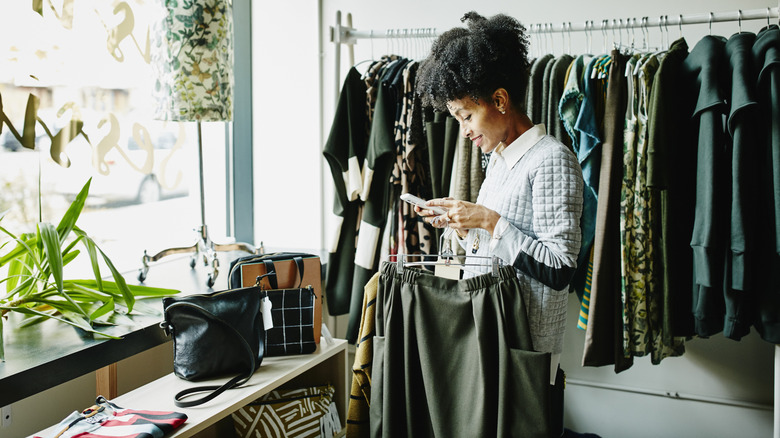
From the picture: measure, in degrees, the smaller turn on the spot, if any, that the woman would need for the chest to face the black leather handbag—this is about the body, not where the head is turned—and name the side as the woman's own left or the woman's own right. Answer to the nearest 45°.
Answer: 0° — they already face it

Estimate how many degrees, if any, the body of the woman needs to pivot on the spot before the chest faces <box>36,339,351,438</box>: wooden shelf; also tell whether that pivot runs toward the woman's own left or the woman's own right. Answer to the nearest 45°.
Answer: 0° — they already face it

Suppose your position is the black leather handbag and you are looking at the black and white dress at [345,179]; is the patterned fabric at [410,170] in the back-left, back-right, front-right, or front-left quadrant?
front-right

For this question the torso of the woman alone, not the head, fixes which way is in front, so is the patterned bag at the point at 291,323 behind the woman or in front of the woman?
in front

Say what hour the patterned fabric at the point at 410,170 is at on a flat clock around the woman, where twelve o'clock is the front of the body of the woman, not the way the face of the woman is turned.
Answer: The patterned fabric is roughly at 2 o'clock from the woman.

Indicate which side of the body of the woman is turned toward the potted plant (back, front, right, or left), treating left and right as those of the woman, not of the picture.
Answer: front

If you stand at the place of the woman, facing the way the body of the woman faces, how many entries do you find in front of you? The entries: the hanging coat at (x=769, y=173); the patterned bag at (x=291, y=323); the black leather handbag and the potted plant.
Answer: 3

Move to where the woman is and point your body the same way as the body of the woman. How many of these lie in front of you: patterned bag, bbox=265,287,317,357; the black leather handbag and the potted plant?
3

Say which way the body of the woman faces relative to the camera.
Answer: to the viewer's left
